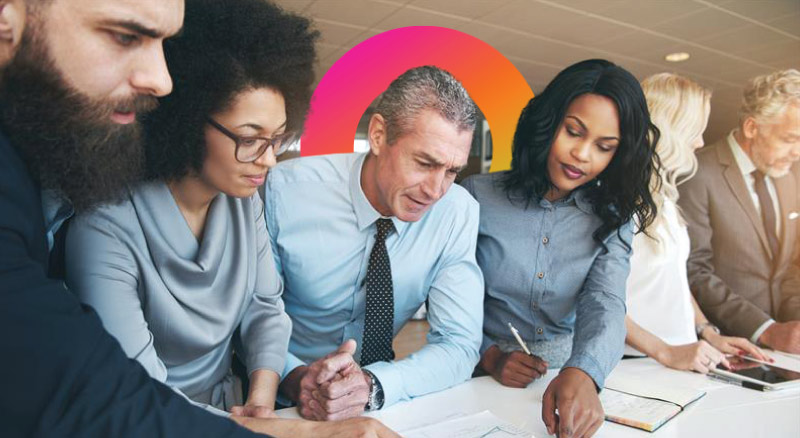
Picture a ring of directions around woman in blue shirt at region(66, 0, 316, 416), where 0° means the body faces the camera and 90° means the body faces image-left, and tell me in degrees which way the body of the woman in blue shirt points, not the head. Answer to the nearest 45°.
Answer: approximately 315°

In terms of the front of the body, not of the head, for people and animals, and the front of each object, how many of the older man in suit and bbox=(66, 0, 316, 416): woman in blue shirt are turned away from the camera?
0

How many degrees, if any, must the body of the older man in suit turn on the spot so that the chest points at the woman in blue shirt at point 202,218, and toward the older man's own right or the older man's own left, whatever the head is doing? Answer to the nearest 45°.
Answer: approximately 90° to the older man's own right

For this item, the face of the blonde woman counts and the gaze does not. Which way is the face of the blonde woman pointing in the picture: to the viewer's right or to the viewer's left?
to the viewer's right

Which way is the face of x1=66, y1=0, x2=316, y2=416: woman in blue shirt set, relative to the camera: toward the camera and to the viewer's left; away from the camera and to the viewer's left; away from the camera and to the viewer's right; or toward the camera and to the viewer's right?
toward the camera and to the viewer's right

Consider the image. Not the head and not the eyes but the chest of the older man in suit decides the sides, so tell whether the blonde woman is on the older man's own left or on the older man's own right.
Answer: on the older man's own right

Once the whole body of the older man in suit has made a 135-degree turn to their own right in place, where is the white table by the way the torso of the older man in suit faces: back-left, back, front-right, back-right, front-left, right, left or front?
left

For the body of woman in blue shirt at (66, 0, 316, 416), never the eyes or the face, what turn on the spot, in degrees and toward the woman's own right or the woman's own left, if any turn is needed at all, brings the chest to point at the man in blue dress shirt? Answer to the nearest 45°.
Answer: approximately 90° to the woman's own left

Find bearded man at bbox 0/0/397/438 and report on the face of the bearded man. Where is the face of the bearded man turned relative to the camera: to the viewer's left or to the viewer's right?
to the viewer's right
